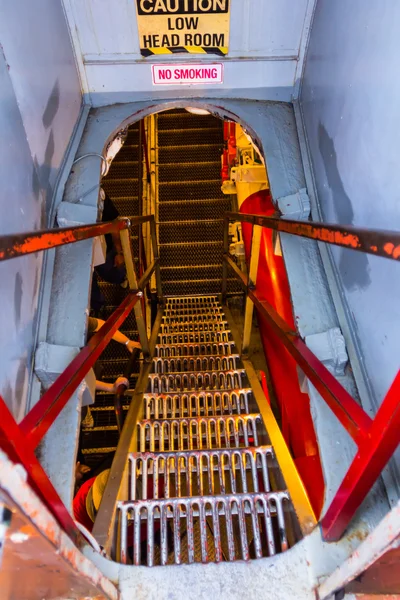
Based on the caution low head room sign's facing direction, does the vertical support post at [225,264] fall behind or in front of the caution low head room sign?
behind

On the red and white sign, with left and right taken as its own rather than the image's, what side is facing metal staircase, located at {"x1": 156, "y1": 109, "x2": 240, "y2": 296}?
back

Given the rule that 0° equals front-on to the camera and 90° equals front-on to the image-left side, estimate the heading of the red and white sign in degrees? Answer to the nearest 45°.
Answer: approximately 0°

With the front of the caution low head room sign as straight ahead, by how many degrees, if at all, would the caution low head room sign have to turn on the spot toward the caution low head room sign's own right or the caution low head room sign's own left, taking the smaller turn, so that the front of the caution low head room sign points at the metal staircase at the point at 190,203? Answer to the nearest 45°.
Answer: approximately 180°

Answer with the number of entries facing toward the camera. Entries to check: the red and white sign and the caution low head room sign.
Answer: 2
